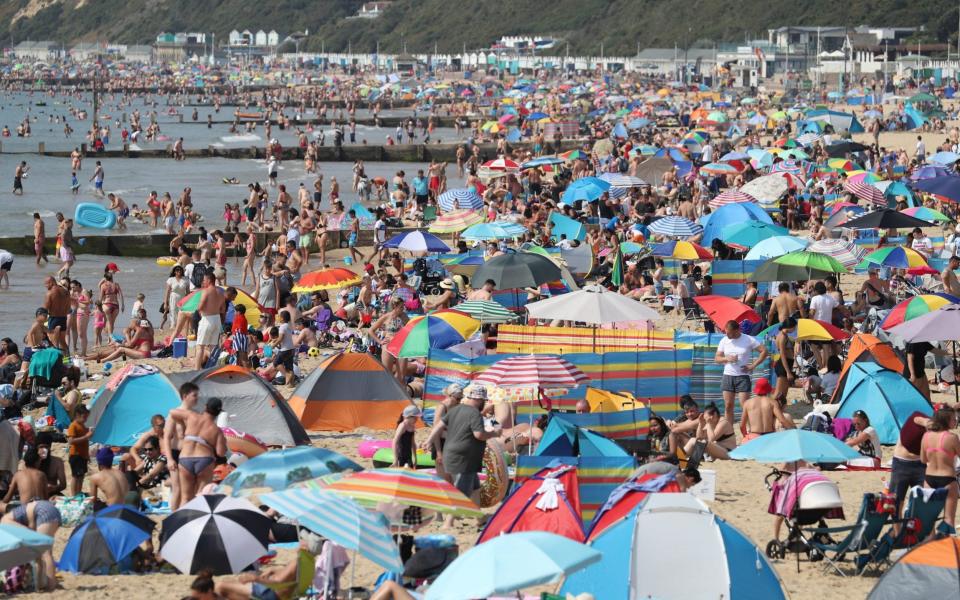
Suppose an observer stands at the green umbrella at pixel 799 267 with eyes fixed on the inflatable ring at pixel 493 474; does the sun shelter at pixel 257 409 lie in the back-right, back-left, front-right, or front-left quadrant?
front-right

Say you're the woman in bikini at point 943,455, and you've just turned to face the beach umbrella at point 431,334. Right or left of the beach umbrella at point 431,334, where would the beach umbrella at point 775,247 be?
right
